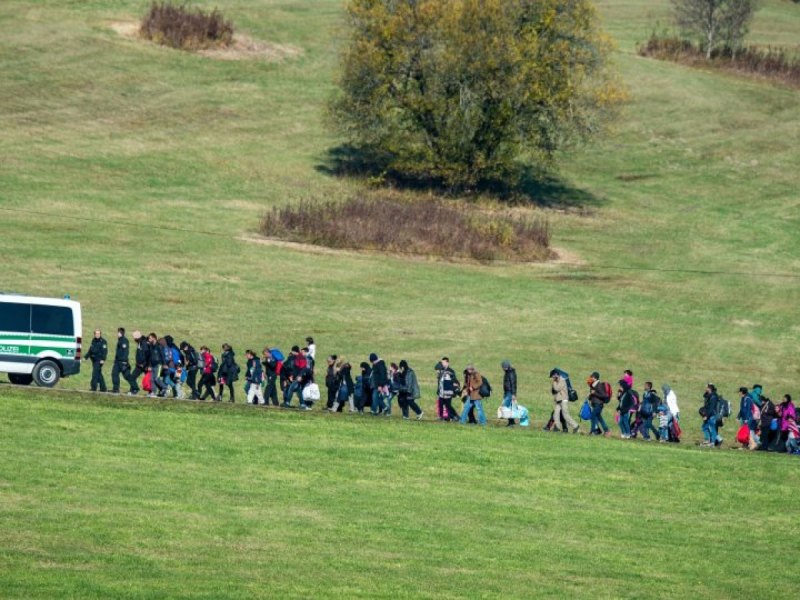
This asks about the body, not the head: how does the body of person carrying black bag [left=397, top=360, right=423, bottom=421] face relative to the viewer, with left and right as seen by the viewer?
facing to the left of the viewer

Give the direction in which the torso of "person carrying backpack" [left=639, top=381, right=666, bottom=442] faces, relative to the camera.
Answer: to the viewer's left

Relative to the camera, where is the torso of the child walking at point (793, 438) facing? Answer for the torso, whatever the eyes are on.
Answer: to the viewer's left

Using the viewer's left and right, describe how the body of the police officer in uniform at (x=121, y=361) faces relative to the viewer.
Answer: facing to the left of the viewer

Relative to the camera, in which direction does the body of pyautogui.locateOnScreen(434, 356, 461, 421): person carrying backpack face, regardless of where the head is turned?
to the viewer's left

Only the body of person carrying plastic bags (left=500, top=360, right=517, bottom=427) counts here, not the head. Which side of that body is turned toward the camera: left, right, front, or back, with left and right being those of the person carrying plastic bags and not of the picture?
left

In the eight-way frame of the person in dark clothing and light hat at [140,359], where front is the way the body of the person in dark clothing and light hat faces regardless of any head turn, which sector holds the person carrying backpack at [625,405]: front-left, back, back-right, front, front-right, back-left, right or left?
back

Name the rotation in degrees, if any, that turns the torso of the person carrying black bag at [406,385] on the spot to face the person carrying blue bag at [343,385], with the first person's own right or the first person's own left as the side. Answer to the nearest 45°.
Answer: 0° — they already face them

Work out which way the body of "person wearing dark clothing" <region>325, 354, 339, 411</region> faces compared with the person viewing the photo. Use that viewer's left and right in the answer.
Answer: facing to the left of the viewer

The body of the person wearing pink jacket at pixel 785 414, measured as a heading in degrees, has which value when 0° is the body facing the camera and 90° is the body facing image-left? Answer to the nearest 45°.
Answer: approximately 90°

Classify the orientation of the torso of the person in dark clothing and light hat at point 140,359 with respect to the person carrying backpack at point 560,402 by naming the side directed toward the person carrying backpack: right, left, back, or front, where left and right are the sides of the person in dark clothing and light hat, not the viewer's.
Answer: back

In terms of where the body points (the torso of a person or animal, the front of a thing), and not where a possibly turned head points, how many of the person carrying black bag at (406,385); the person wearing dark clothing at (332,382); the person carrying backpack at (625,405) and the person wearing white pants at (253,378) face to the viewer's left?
4

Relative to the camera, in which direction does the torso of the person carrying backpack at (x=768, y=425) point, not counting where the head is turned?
to the viewer's left

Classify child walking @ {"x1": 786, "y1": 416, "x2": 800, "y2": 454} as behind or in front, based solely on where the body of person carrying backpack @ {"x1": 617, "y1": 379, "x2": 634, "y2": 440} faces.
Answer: behind

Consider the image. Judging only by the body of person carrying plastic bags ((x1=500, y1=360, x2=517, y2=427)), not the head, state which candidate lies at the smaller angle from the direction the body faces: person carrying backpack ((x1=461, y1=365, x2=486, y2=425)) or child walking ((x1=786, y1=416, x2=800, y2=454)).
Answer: the person carrying backpack

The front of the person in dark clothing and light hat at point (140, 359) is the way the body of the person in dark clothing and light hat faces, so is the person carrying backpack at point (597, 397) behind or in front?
behind

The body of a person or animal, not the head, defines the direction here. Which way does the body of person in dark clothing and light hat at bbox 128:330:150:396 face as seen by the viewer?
to the viewer's left

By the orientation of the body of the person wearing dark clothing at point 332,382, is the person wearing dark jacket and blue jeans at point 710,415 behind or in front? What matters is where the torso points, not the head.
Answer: behind

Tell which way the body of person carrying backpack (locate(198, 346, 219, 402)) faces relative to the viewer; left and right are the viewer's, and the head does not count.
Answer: facing to the left of the viewer
